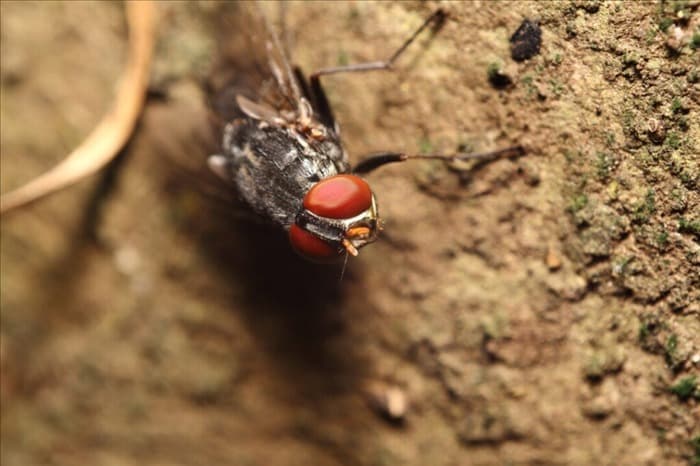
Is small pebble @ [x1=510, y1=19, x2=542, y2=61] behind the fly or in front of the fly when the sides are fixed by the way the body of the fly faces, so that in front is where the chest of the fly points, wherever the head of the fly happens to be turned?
in front

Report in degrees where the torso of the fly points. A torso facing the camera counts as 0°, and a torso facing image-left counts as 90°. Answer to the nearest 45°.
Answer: approximately 315°
